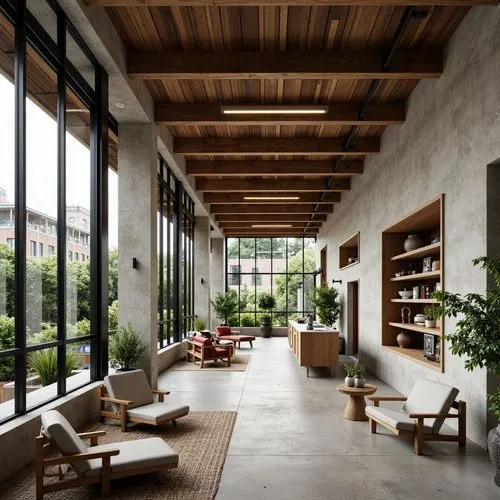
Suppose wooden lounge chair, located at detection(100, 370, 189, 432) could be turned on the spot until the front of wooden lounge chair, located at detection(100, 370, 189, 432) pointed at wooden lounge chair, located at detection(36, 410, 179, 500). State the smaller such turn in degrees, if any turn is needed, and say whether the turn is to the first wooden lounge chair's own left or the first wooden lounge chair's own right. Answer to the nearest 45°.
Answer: approximately 45° to the first wooden lounge chair's own right

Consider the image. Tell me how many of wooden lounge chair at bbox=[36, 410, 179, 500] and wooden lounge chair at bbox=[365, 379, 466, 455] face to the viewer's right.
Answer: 1

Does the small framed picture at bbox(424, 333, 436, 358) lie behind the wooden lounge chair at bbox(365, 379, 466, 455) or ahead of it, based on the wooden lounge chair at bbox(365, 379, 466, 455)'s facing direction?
behind

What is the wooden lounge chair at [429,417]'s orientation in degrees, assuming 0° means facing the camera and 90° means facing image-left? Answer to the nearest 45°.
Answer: approximately 45°

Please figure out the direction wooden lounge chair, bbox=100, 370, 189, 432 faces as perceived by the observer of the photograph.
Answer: facing the viewer and to the right of the viewer

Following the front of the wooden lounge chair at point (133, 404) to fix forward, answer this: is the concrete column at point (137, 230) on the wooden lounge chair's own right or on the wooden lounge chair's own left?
on the wooden lounge chair's own left

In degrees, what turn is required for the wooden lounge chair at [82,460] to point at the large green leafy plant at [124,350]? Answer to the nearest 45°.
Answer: approximately 90° to its left

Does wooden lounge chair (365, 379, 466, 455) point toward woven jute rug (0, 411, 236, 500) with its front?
yes

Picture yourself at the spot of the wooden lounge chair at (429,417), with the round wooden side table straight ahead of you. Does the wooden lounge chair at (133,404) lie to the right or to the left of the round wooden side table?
left

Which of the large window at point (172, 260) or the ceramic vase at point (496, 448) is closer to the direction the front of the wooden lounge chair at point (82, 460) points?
the ceramic vase

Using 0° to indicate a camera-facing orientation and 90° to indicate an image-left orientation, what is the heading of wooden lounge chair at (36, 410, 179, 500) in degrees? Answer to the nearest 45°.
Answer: approximately 270°

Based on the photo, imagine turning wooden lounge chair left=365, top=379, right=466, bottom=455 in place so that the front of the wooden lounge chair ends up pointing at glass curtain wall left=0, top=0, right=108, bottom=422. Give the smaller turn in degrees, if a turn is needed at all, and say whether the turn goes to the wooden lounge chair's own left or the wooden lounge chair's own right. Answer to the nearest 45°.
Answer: approximately 45° to the wooden lounge chair's own right
